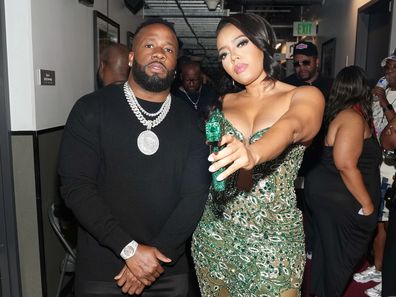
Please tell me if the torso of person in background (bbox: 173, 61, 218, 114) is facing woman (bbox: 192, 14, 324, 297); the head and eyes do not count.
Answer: yes

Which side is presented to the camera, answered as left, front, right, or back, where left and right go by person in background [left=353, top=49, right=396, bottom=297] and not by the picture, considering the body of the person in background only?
left

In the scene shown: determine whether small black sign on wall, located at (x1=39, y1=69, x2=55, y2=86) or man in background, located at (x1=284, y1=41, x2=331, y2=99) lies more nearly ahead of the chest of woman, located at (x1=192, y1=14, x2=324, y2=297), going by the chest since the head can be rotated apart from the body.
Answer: the small black sign on wall

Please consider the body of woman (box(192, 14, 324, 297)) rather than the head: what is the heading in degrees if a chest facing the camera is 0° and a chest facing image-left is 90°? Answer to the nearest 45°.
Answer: approximately 45°

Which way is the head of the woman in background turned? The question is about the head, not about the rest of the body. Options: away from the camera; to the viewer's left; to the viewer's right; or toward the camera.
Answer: away from the camera

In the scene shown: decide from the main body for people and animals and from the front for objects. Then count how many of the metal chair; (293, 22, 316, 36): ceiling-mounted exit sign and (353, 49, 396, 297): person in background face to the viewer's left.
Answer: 1

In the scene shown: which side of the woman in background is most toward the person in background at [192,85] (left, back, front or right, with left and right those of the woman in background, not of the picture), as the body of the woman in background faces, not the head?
left

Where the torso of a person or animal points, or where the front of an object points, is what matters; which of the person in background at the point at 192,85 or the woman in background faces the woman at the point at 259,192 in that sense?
the person in background

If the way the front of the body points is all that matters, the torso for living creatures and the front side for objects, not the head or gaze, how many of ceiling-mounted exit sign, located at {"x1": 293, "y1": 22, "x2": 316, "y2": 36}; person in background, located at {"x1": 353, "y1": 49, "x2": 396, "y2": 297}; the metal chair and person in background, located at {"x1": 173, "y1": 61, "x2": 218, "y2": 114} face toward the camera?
2

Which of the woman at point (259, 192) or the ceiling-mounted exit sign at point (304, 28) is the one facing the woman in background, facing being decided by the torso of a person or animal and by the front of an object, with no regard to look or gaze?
the ceiling-mounted exit sign

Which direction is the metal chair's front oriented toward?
to the viewer's right

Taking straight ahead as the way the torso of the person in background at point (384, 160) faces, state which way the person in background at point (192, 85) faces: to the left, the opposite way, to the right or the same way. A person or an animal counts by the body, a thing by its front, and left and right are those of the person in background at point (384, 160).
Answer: to the left

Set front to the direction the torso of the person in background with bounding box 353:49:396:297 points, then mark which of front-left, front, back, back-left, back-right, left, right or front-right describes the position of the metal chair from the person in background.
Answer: front-left
